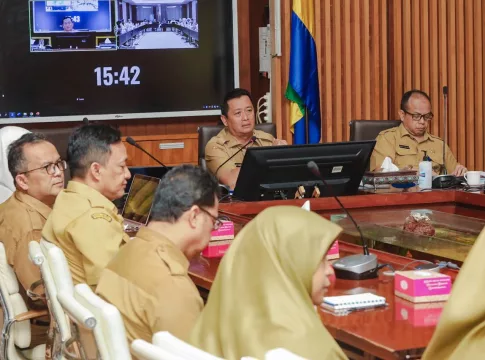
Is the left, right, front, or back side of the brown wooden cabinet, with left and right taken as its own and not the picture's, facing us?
front

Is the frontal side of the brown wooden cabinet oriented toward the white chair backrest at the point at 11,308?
yes

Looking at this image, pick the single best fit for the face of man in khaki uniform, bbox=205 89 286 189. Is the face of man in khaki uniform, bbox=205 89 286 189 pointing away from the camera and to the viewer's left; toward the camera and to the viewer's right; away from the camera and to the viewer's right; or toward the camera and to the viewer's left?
toward the camera and to the viewer's right

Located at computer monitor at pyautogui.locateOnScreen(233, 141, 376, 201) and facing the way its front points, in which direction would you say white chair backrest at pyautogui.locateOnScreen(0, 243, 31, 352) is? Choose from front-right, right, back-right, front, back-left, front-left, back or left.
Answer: back-left

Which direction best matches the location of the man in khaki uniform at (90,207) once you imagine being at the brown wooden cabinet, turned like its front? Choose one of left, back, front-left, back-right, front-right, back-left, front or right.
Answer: front

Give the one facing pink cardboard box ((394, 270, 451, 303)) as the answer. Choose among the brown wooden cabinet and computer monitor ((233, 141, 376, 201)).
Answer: the brown wooden cabinet

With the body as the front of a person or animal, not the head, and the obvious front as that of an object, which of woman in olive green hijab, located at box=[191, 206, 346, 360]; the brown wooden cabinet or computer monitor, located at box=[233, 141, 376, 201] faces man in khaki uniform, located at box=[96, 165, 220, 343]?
the brown wooden cabinet

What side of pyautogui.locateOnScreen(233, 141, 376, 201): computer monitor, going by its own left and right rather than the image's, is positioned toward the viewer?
back

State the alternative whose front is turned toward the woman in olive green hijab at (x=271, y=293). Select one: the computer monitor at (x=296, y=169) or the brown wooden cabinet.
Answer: the brown wooden cabinet

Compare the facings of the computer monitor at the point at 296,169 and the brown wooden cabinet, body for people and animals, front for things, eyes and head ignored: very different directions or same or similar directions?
very different directions

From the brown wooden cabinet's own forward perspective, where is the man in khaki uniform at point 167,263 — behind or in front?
in front

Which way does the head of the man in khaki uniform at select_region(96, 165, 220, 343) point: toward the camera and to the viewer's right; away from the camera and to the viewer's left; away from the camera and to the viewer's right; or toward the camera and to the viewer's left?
away from the camera and to the viewer's right

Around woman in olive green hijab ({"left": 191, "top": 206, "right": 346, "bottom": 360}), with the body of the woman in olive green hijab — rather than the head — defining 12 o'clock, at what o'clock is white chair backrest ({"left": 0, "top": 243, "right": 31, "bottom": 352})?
The white chair backrest is roughly at 8 o'clock from the woman in olive green hijab.
